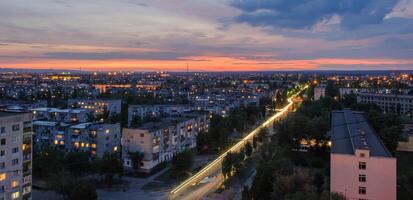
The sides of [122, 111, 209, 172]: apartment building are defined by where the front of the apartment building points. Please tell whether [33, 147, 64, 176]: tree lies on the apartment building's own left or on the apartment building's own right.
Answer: on the apartment building's own right

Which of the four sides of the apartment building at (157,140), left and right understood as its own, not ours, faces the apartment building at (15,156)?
right

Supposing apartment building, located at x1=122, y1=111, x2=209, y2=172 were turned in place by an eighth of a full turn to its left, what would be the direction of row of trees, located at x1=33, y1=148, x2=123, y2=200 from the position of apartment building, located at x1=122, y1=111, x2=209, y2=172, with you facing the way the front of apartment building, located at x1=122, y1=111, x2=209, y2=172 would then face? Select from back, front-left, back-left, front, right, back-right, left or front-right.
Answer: back-right

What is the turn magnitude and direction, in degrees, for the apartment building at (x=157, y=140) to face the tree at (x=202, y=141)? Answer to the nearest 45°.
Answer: approximately 90° to its left

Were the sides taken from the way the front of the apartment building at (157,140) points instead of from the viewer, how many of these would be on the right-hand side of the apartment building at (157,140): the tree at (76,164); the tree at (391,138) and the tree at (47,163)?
2

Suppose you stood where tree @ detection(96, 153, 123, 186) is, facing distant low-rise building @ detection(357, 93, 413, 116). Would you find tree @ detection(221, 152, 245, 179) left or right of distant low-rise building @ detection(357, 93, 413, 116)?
right

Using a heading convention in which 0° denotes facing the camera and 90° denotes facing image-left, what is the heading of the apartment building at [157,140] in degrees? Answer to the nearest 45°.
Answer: approximately 315°

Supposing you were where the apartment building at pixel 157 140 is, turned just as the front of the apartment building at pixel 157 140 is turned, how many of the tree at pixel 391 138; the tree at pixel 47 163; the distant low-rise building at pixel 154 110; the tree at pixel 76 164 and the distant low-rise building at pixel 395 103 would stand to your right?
2

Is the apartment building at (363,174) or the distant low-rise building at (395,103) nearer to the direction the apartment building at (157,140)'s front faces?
the apartment building

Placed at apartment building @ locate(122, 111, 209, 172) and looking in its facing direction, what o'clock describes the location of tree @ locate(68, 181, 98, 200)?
The tree is roughly at 2 o'clock from the apartment building.
